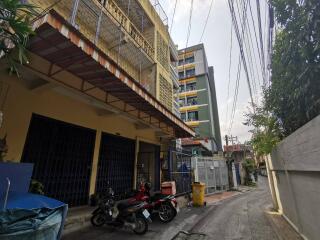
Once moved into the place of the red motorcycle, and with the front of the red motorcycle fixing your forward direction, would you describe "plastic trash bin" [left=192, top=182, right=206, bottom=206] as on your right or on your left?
on your right

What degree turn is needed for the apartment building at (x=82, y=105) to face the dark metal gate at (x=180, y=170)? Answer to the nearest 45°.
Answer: approximately 90° to its left

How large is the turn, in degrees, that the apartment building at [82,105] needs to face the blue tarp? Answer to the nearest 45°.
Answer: approximately 45° to its right

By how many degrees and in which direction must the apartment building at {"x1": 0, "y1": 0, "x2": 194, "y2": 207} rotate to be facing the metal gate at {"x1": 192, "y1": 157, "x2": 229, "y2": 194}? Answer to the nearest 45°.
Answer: approximately 90° to its left

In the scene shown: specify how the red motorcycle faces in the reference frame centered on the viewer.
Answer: facing away from the viewer and to the left of the viewer

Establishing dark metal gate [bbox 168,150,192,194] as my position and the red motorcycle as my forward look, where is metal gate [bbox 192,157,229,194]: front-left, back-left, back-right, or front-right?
back-left

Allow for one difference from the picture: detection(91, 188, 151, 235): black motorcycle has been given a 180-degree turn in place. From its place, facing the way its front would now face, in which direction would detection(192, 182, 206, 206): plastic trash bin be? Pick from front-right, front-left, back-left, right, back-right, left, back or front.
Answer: left

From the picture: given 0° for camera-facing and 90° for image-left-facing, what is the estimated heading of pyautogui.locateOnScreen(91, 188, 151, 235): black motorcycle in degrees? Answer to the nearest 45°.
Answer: approximately 135°

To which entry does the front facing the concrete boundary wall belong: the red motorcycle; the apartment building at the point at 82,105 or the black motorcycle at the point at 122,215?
the apartment building

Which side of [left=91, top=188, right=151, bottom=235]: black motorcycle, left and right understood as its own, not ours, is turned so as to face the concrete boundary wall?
back

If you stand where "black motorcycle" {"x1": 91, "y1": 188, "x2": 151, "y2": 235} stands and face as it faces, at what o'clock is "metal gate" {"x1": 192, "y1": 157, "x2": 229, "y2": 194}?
The metal gate is roughly at 3 o'clock from the black motorcycle.

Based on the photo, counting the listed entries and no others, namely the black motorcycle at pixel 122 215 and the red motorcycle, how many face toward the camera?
0

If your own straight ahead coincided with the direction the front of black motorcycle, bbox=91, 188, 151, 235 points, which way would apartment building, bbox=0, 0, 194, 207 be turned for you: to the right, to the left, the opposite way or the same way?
the opposite way

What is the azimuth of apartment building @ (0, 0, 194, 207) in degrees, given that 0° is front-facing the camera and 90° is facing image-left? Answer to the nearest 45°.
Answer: approximately 315°

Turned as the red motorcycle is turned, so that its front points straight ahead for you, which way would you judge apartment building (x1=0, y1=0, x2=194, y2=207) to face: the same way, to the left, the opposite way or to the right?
the opposite way

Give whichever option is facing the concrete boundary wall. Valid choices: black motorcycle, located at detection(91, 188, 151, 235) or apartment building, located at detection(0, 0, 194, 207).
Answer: the apartment building

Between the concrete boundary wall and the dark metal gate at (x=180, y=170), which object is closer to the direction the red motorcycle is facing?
the dark metal gate
